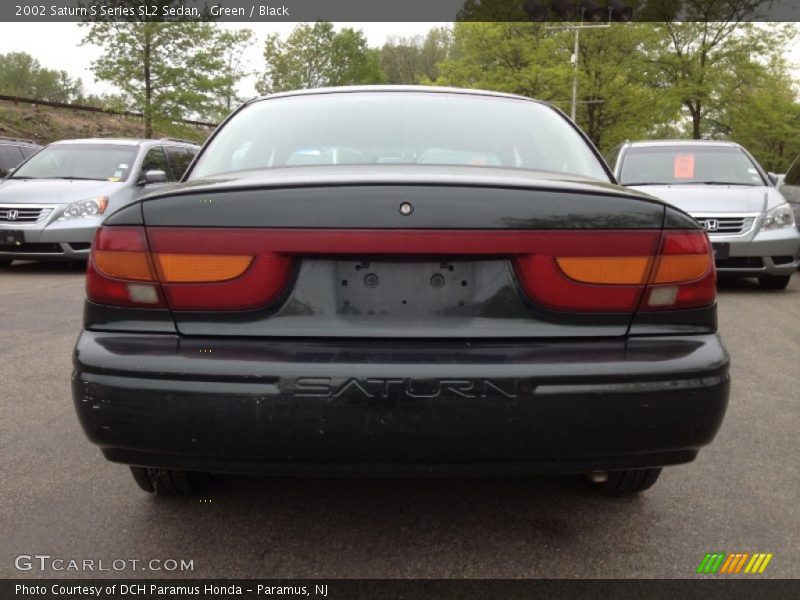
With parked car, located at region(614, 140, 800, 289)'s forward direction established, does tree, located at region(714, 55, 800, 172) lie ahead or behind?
behind

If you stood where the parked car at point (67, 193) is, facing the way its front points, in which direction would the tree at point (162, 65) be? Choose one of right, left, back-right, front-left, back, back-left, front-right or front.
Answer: back-right

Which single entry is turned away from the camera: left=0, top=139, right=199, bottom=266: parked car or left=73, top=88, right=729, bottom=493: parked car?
left=73, top=88, right=729, bottom=493: parked car

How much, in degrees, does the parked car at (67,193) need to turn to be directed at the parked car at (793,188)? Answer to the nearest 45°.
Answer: approximately 135° to its left

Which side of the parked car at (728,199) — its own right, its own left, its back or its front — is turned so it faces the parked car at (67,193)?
right

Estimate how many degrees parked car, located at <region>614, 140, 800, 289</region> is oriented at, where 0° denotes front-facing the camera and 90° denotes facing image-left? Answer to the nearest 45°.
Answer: approximately 0°

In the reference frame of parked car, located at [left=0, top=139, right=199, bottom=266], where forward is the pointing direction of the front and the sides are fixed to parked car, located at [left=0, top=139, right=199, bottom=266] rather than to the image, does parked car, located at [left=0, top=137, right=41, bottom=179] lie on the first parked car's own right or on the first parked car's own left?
on the first parked car's own right

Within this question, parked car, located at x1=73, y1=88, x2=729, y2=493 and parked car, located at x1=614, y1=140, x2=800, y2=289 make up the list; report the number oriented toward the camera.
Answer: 1

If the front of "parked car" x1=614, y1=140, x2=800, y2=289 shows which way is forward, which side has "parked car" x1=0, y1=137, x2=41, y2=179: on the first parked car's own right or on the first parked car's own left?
on the first parked car's own right

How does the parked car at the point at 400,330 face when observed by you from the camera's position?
facing away from the viewer

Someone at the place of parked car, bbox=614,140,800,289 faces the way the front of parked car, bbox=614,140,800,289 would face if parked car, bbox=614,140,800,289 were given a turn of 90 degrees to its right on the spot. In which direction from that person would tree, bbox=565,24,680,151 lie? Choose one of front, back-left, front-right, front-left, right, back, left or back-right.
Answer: right

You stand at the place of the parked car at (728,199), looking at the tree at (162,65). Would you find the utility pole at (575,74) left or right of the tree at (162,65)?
right

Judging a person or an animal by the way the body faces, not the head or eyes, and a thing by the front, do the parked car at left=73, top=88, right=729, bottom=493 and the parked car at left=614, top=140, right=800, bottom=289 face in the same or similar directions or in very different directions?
very different directions

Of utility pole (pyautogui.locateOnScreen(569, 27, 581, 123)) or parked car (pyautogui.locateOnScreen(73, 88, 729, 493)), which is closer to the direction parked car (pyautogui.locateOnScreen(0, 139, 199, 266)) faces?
the parked car

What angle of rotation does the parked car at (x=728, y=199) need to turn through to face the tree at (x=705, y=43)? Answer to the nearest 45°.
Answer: approximately 180°
